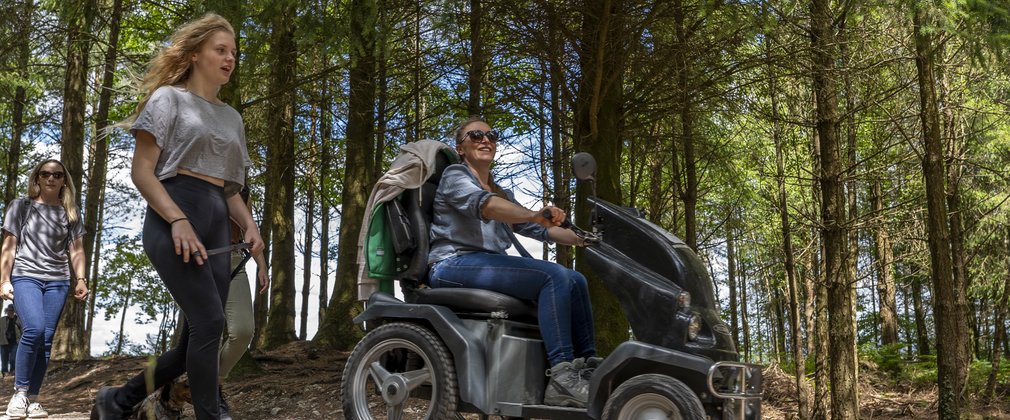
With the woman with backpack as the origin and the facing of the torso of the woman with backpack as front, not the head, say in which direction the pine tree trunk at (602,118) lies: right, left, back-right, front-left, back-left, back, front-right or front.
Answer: left

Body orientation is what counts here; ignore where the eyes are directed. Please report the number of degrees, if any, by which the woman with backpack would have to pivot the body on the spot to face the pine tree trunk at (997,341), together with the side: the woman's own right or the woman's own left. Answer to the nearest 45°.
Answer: approximately 90° to the woman's own left

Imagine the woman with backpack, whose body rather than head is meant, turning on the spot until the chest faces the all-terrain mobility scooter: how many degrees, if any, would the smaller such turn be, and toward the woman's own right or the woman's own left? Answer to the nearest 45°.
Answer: approximately 45° to the woman's own left

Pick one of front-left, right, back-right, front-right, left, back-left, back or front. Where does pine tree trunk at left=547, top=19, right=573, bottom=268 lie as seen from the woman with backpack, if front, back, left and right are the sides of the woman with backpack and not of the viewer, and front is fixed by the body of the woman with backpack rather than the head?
left

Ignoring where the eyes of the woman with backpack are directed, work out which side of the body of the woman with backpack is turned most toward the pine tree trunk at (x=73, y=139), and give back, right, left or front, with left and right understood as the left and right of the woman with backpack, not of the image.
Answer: back

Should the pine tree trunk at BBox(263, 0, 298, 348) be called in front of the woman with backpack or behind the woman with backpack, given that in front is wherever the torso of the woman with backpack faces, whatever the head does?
behind

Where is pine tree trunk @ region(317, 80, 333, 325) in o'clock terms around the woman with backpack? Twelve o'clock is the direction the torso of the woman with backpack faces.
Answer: The pine tree trunk is roughly at 7 o'clock from the woman with backpack.

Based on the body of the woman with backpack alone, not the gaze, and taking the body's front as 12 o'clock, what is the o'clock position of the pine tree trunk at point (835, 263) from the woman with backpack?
The pine tree trunk is roughly at 9 o'clock from the woman with backpack.

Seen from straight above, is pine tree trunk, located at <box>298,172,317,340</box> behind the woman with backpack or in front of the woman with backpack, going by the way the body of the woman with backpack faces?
behind

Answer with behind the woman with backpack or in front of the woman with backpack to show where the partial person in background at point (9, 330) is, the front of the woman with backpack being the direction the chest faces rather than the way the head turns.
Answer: behind

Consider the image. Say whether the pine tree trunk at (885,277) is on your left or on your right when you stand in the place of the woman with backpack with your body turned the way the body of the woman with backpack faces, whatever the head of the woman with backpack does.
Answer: on your left

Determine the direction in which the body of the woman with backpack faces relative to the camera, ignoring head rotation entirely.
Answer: toward the camera

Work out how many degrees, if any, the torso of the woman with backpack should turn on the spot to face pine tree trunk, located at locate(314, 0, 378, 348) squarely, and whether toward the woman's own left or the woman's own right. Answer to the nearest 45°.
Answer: approximately 135° to the woman's own left
